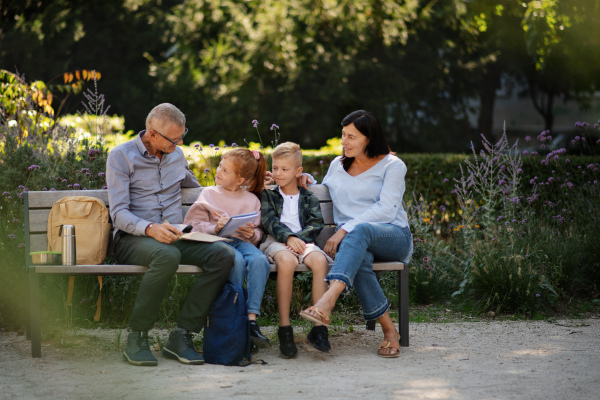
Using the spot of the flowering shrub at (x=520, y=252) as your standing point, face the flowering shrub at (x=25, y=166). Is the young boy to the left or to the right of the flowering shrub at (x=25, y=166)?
left

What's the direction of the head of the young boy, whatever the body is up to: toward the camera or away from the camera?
toward the camera

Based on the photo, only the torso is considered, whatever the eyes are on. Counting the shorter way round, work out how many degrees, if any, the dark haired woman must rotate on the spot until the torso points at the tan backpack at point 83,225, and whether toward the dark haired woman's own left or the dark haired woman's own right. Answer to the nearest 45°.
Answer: approximately 45° to the dark haired woman's own right

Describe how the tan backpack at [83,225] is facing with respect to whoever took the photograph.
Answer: facing the viewer

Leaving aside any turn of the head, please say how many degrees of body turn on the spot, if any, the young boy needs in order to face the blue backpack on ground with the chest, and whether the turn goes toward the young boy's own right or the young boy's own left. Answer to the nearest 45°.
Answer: approximately 45° to the young boy's own right

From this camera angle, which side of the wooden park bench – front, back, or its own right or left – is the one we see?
front

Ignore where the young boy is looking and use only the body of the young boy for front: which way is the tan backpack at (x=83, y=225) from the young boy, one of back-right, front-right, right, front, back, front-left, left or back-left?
right

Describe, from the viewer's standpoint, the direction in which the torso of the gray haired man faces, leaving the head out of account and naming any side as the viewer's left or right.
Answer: facing the viewer and to the right of the viewer

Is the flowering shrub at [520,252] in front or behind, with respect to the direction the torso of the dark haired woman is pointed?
behind

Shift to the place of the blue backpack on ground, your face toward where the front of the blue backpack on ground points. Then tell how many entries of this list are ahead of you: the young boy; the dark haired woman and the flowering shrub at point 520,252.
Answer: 0

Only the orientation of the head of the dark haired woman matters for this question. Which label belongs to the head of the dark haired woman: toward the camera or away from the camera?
toward the camera

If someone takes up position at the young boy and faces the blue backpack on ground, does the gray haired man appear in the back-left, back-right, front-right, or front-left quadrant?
front-right

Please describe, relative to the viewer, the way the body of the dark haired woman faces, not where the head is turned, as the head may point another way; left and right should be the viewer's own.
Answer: facing the viewer and to the left of the viewer

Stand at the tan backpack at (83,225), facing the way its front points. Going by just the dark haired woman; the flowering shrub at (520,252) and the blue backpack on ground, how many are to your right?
0

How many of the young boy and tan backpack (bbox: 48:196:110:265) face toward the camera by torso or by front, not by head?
2
